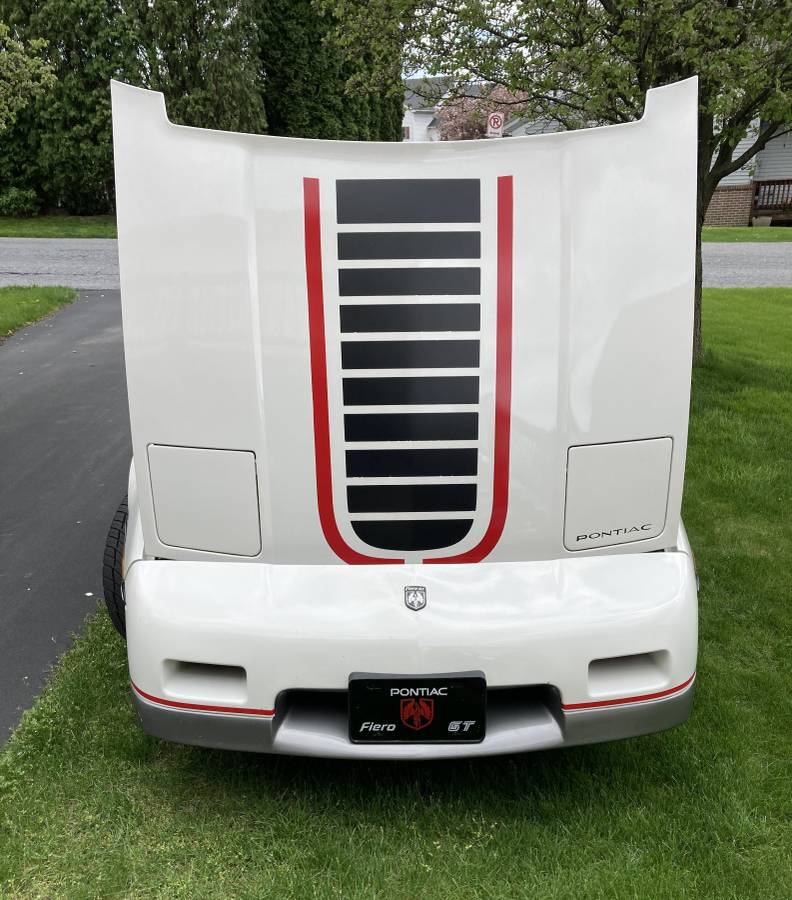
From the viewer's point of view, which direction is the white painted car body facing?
toward the camera

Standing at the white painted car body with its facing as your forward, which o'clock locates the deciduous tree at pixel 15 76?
The deciduous tree is roughly at 5 o'clock from the white painted car body.

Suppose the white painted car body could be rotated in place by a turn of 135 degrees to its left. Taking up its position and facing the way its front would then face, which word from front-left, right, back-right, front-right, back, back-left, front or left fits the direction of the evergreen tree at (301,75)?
front-left

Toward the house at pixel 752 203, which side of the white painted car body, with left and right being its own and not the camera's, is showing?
back

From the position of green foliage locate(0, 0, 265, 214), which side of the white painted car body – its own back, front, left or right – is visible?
back

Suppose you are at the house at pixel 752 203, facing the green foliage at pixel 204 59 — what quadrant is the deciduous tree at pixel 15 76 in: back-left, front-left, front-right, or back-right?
front-left
